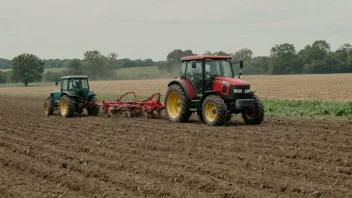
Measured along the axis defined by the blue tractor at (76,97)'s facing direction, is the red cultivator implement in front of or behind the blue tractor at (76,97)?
behind

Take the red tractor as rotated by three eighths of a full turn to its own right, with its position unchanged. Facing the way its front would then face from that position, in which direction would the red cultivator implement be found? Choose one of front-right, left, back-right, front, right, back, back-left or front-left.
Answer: front-right

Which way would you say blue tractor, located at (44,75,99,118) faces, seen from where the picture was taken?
facing away from the viewer and to the left of the viewer

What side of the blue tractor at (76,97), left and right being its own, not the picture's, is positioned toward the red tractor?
back

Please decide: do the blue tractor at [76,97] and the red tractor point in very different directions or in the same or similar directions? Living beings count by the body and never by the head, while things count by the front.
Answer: very different directions
